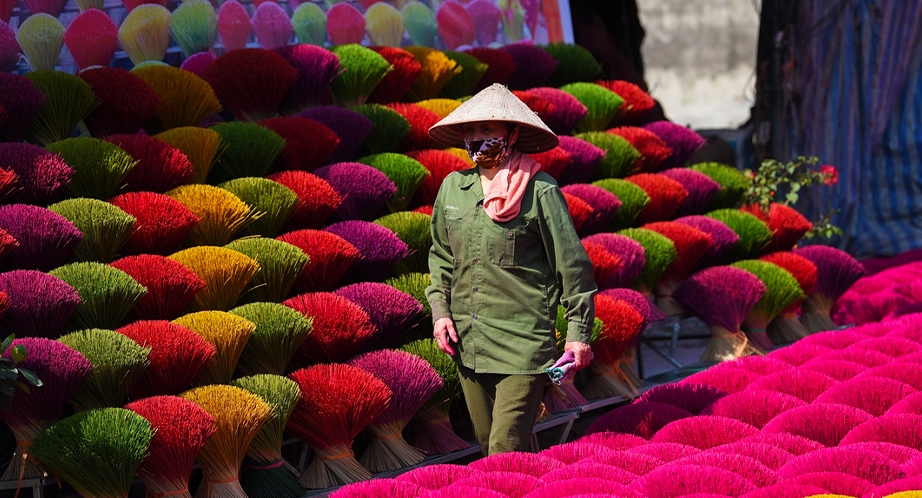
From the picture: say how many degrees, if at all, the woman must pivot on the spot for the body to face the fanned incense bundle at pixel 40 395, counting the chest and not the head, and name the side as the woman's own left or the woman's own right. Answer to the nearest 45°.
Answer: approximately 45° to the woman's own right

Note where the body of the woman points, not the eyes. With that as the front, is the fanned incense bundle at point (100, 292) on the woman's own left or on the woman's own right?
on the woman's own right

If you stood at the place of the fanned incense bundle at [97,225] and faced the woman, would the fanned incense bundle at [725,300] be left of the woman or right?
left

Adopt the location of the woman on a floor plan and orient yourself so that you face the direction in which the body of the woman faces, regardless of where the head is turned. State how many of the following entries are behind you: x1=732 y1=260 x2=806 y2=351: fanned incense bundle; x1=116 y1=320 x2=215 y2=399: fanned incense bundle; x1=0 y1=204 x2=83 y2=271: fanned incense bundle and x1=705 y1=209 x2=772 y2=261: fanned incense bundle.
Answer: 2

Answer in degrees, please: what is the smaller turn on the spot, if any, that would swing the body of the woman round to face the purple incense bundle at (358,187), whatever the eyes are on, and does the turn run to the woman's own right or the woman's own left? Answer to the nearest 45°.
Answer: approximately 90° to the woman's own right

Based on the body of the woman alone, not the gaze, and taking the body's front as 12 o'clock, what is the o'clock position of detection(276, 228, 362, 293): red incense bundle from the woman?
The red incense bundle is roughly at 3 o'clock from the woman.

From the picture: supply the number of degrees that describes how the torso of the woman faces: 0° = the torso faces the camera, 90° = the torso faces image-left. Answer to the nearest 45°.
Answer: approximately 45°

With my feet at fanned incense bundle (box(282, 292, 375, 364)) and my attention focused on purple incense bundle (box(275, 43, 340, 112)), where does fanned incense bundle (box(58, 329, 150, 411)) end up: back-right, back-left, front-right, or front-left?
back-left

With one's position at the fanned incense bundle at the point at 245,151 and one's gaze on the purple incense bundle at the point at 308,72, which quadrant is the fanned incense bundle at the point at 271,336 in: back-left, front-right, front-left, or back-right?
back-right

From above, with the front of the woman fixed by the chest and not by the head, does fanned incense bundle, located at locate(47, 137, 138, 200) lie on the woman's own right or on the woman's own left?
on the woman's own right

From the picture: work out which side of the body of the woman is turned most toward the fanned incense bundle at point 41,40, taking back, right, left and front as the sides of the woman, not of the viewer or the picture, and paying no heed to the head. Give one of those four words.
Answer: right

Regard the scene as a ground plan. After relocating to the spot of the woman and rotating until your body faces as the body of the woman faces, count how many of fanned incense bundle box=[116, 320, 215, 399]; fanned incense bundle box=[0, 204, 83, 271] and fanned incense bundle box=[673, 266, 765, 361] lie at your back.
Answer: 1
